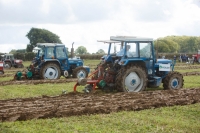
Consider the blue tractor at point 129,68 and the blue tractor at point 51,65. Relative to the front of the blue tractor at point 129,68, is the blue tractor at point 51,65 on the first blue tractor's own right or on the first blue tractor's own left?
on the first blue tractor's own left

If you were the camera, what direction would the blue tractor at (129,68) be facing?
facing away from the viewer and to the right of the viewer
